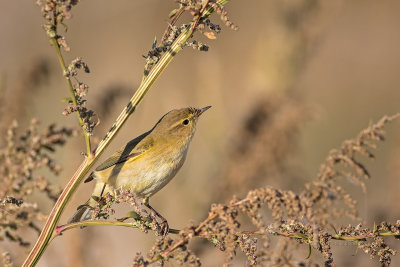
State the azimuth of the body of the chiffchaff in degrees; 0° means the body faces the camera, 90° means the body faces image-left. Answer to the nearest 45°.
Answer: approximately 270°

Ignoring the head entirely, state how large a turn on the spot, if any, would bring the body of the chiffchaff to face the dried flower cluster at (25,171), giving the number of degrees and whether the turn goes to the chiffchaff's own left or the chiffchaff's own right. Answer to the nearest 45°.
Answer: approximately 135° to the chiffchaff's own right
